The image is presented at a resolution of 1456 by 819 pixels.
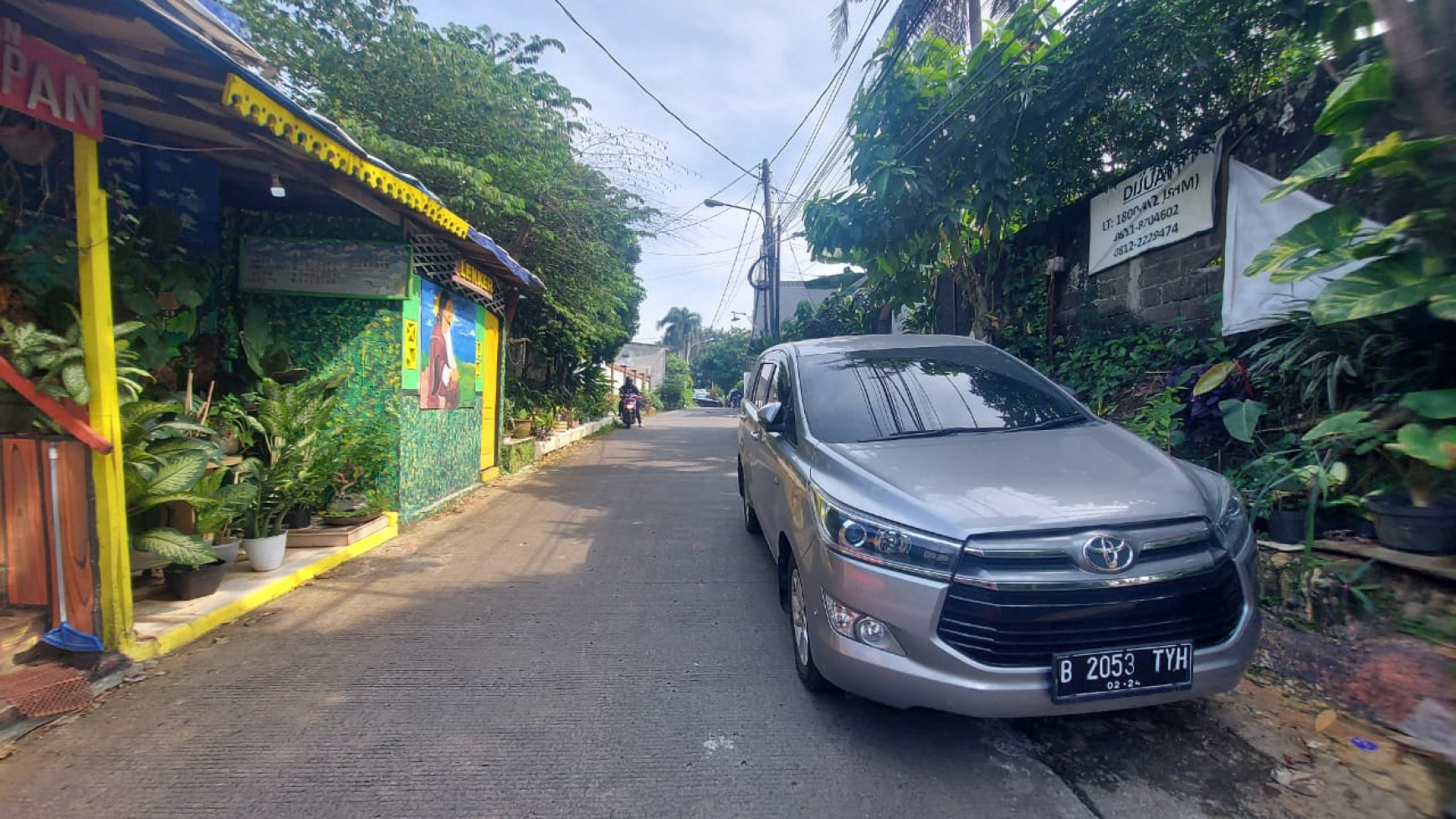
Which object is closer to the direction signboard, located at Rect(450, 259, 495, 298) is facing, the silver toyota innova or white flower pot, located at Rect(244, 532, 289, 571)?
the silver toyota innova

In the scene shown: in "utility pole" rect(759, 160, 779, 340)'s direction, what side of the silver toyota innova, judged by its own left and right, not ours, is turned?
back

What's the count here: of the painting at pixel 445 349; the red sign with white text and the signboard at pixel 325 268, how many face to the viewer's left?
0

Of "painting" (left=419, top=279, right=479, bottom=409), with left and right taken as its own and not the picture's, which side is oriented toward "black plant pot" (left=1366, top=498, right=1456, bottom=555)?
front

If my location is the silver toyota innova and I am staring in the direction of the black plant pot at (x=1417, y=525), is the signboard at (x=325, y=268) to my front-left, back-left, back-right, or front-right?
back-left

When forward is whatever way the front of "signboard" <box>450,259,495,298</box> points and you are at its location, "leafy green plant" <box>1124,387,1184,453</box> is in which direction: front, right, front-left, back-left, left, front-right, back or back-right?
front

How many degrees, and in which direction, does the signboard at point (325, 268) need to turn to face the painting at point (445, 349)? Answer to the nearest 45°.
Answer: approximately 135° to its left

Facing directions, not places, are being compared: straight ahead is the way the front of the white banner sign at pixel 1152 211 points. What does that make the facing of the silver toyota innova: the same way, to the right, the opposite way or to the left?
to the left

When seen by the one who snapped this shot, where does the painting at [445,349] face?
facing the viewer and to the right of the viewer

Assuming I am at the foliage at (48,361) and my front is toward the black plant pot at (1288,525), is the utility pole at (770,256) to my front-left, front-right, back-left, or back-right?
front-left

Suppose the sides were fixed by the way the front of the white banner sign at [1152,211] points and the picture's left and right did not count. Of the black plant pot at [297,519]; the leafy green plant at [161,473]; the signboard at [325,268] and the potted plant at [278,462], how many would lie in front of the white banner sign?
4

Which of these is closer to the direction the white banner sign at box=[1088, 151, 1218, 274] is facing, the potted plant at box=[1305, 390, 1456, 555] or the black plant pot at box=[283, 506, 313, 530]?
the black plant pot

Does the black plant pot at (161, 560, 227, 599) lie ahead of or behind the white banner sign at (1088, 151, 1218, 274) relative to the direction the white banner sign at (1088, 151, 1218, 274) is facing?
ahead
